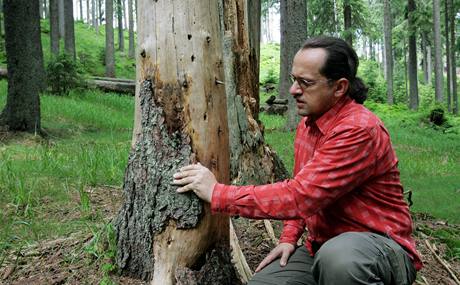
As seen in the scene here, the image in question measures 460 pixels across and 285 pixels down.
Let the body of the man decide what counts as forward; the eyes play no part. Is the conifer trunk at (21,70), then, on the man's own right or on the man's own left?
on the man's own right

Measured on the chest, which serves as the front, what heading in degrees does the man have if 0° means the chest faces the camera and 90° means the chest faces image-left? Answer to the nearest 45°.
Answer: approximately 90°

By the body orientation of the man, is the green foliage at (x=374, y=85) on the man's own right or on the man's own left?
on the man's own right

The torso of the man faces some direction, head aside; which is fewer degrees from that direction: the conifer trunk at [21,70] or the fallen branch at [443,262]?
the conifer trunk

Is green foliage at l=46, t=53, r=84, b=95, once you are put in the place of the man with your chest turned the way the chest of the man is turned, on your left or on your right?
on your right
